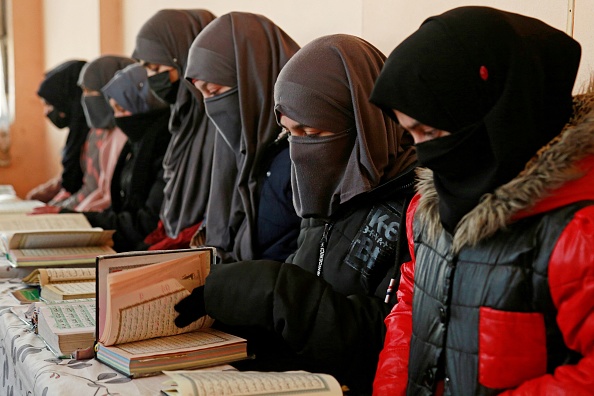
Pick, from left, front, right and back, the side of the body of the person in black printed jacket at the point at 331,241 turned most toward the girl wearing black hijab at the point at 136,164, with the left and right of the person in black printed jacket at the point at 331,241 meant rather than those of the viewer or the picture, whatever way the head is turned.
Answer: right

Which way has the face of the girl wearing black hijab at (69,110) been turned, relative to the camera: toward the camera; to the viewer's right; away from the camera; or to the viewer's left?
to the viewer's left

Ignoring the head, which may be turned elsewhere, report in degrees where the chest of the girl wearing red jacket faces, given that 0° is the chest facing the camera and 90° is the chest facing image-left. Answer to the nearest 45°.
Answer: approximately 45°

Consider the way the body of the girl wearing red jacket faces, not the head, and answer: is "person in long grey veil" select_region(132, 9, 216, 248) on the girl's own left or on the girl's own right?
on the girl's own right

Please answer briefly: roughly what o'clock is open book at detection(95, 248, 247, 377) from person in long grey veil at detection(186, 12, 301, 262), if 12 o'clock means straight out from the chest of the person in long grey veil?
The open book is roughly at 11 o'clock from the person in long grey veil.

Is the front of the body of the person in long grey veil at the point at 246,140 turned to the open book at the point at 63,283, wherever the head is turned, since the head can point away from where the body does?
yes

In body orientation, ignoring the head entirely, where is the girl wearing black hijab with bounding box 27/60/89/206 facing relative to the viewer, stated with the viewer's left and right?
facing to the left of the viewer

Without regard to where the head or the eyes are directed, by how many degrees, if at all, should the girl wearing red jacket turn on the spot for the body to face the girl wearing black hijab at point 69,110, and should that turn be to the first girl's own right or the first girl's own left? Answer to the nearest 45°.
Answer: approximately 90° to the first girl's own right

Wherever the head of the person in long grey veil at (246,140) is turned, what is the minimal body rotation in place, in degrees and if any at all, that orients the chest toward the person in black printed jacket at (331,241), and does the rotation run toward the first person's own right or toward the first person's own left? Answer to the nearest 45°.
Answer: approximately 45° to the first person's own left
